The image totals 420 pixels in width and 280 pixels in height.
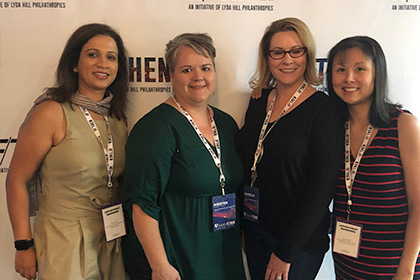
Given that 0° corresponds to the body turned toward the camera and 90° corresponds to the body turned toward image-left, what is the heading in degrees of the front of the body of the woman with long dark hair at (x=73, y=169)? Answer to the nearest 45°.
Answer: approximately 315°

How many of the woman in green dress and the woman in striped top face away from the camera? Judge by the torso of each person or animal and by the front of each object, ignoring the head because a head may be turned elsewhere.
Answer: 0

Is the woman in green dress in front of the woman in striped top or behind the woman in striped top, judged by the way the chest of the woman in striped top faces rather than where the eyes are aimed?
in front

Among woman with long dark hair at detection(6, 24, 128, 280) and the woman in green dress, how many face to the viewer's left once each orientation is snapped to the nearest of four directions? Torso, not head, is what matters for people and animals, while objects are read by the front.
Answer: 0

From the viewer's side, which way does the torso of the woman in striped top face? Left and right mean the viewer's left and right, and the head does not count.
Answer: facing the viewer and to the left of the viewer
